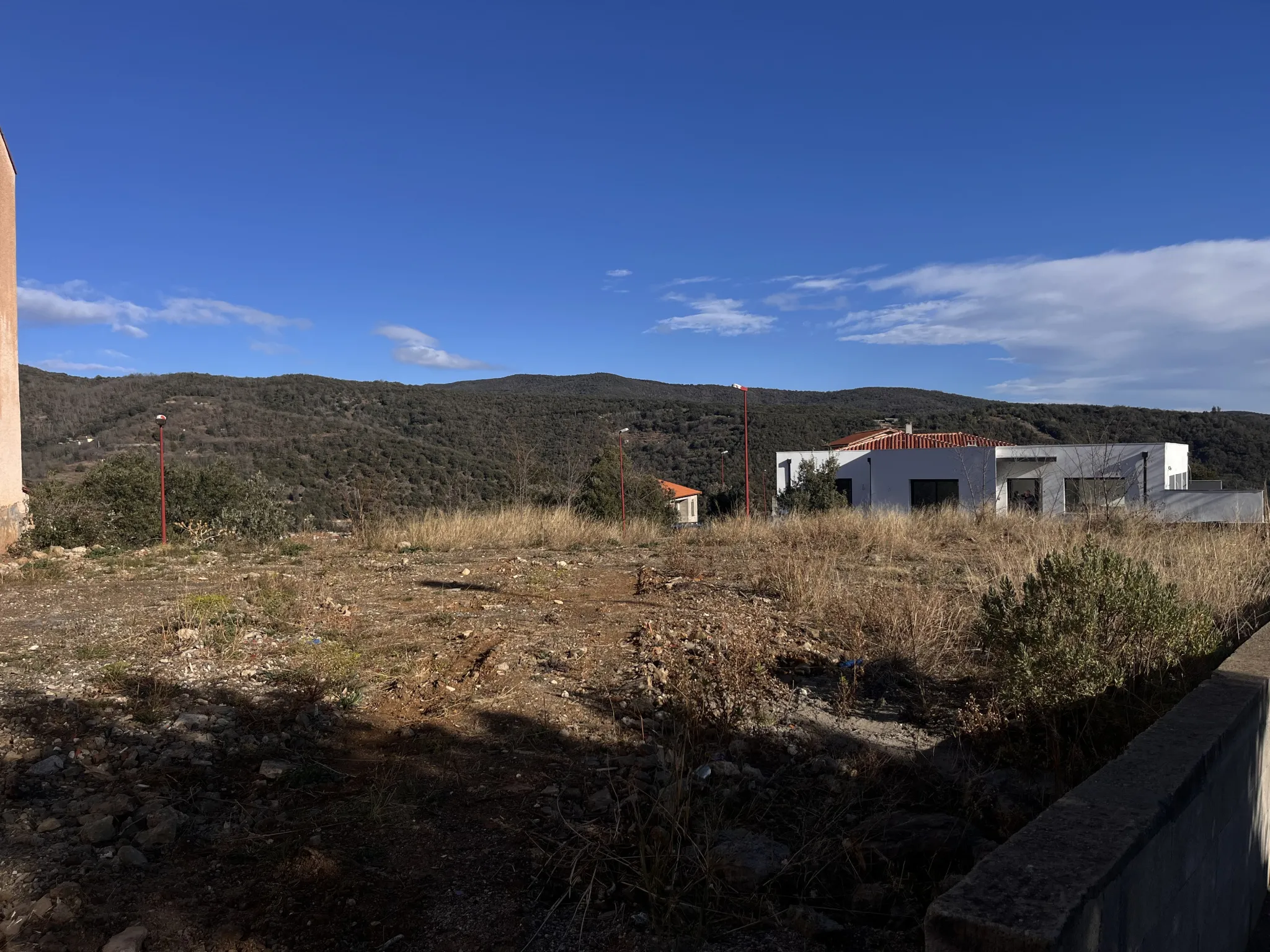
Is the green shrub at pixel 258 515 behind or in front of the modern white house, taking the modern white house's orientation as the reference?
in front

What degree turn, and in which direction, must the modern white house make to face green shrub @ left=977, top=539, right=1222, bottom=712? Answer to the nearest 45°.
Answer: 0° — it already faces it

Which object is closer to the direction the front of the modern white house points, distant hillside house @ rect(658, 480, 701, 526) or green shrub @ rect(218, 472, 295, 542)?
the green shrub

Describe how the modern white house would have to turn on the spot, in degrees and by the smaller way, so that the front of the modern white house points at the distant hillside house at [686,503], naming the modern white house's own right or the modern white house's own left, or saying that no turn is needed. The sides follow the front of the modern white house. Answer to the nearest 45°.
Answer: approximately 90° to the modern white house's own right

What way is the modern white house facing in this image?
toward the camera

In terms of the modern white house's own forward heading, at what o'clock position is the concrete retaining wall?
The concrete retaining wall is roughly at 12 o'clock from the modern white house.

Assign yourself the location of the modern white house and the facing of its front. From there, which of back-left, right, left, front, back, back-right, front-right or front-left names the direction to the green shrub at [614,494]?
front-right

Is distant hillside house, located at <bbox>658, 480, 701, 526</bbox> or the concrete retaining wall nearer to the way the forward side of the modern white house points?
the concrete retaining wall

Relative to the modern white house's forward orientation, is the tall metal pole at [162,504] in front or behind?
in front

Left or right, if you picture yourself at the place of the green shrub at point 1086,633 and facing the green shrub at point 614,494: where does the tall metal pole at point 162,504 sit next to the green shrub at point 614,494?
left

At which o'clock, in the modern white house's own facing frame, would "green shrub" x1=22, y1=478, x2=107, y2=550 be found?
The green shrub is roughly at 1 o'clock from the modern white house.

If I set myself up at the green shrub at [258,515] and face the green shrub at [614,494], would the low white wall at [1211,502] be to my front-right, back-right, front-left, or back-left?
front-right

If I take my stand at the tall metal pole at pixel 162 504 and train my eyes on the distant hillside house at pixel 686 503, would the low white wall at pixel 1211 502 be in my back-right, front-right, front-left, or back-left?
front-right
